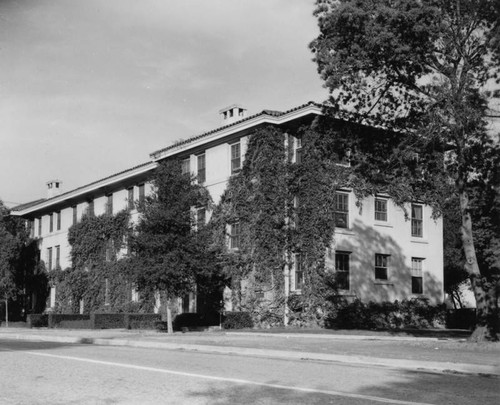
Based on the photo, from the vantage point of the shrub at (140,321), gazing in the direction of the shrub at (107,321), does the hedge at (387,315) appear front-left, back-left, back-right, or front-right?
back-right

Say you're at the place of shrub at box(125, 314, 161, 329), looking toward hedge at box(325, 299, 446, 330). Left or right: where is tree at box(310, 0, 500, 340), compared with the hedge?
right

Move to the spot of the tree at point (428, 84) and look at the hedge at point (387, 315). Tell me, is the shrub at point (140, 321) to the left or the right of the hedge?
left
